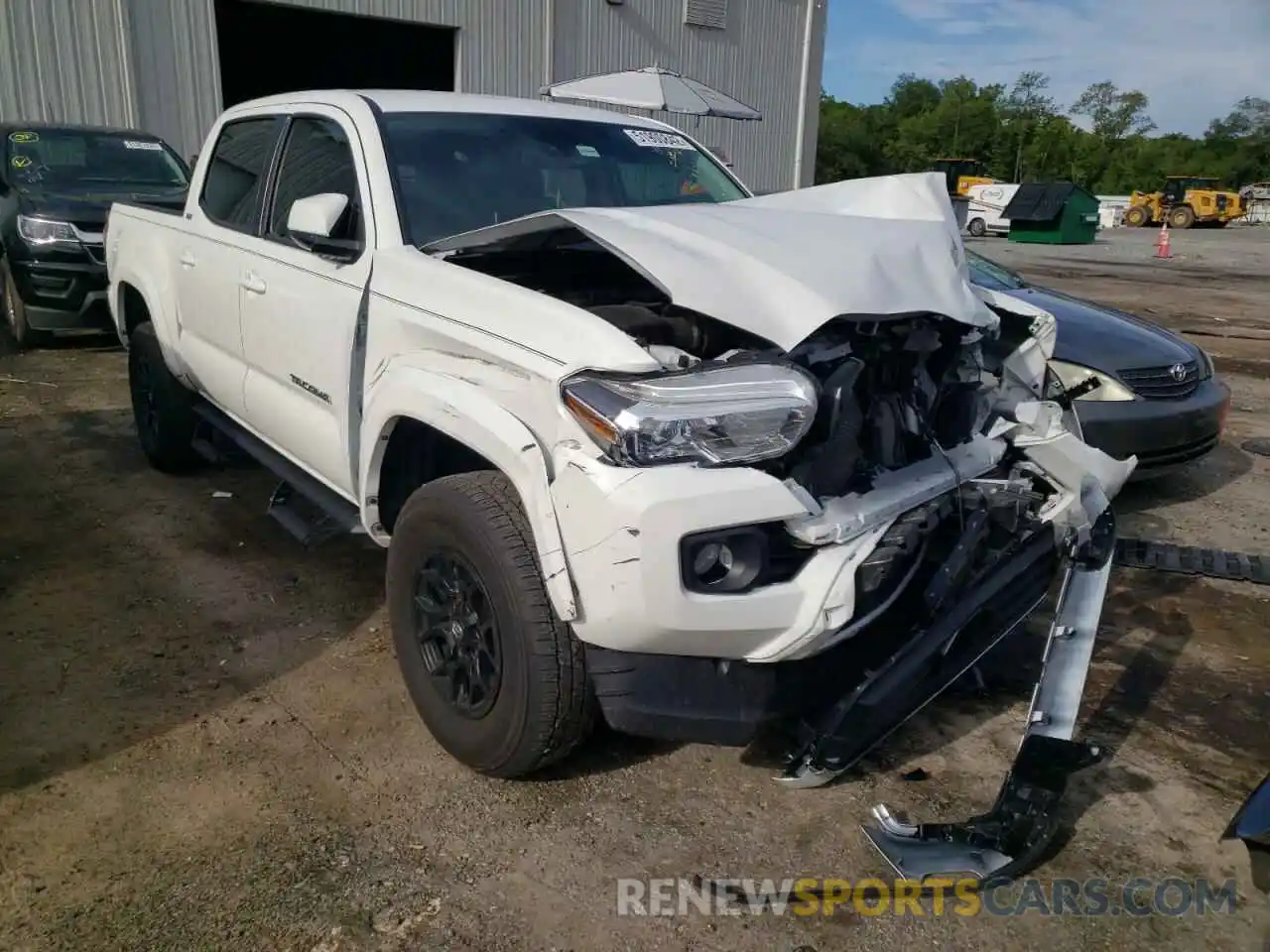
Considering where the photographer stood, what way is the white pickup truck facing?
facing the viewer and to the right of the viewer

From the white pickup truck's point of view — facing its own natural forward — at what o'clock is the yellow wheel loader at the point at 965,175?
The yellow wheel loader is roughly at 8 o'clock from the white pickup truck.

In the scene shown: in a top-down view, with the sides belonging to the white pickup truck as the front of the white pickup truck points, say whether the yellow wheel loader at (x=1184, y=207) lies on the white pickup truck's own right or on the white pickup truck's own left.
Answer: on the white pickup truck's own left

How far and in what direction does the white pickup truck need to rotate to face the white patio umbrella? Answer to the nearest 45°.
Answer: approximately 135° to its left

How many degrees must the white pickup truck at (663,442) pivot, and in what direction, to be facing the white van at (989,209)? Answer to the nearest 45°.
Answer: approximately 135° to its left

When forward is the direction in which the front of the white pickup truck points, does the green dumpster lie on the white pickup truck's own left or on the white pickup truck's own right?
on the white pickup truck's own left

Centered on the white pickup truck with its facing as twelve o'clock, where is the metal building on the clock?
The metal building is roughly at 7 o'clock from the white pickup truck.
